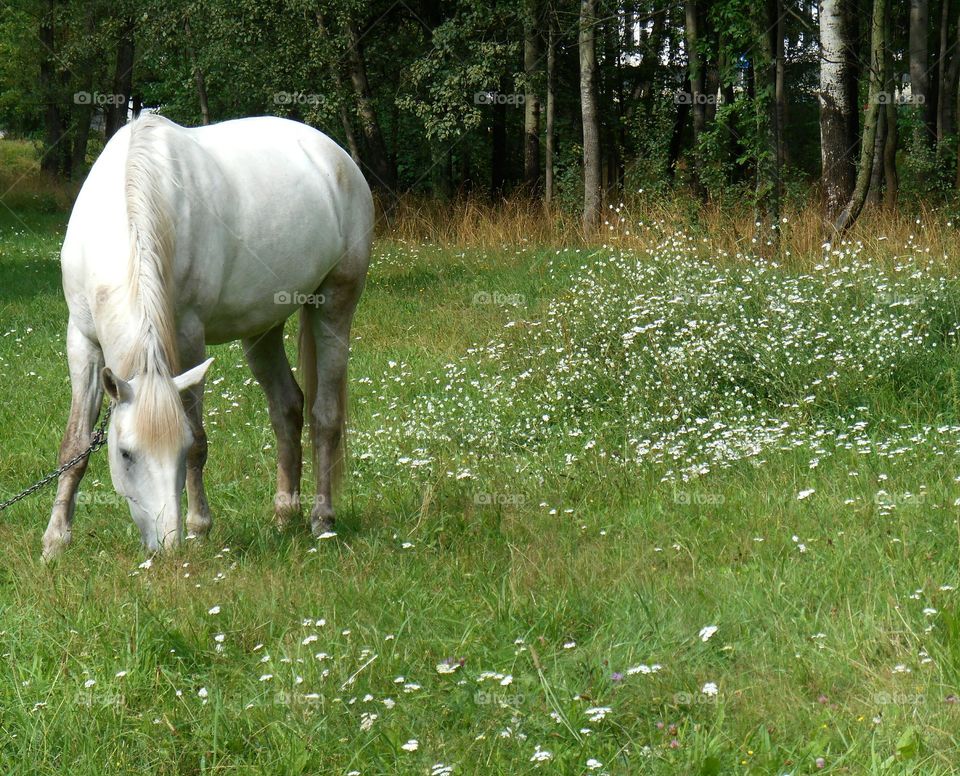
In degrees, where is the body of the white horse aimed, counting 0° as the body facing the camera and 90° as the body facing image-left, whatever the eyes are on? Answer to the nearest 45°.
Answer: approximately 45°
